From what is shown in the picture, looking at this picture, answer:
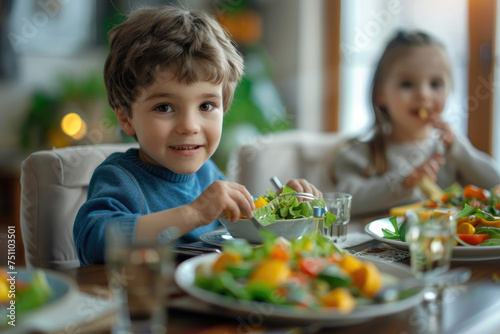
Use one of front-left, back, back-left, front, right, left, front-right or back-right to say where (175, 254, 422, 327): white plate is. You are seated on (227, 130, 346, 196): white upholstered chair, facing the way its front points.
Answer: front

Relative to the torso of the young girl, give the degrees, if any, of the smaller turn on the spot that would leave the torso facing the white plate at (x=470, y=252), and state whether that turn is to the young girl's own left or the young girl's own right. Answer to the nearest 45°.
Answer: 0° — they already face it

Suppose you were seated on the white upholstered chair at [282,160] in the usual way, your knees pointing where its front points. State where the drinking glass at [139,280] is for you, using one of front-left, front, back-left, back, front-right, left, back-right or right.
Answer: front

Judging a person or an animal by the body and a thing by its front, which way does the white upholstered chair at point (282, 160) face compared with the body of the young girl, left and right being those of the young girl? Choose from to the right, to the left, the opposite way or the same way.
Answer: the same way

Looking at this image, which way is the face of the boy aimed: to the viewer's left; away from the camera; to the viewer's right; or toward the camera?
toward the camera

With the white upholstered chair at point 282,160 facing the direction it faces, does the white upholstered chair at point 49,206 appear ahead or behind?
ahead

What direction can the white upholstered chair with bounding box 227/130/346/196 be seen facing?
toward the camera

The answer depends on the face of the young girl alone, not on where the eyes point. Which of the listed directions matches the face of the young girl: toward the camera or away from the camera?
toward the camera

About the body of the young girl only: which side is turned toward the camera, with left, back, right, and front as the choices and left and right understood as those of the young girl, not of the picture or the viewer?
front

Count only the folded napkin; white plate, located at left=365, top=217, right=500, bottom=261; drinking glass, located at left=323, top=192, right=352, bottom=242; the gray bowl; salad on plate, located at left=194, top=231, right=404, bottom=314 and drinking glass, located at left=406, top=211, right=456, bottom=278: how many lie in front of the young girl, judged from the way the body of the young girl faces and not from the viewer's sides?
6

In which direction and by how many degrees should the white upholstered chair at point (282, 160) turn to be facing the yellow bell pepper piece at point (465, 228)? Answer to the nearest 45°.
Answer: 0° — it already faces it

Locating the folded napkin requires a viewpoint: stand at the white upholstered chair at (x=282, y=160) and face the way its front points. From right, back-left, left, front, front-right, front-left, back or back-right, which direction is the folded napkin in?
front

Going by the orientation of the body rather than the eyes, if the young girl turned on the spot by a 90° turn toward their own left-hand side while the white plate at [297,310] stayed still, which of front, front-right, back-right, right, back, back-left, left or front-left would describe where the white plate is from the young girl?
right

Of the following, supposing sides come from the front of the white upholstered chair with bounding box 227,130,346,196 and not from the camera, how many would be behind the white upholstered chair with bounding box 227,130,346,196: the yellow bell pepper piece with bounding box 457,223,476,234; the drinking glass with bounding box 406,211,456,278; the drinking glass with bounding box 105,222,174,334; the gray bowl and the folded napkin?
0
